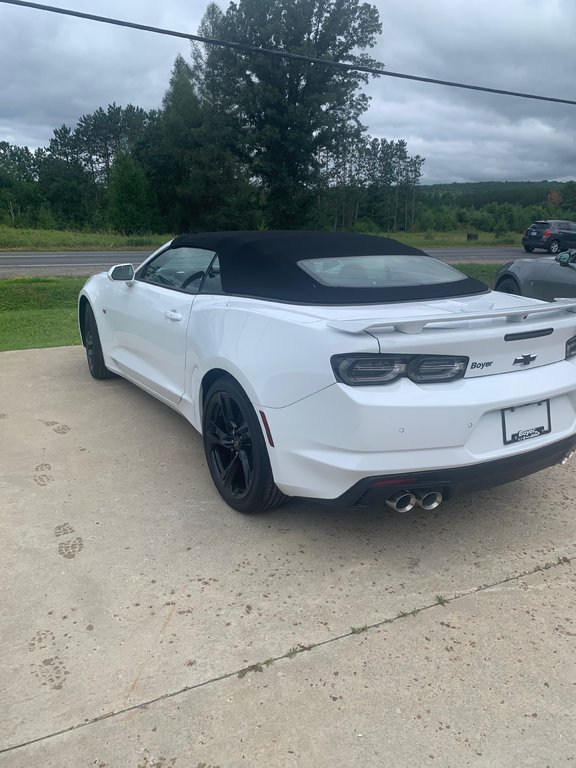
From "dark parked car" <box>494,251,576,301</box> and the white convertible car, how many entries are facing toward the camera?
0

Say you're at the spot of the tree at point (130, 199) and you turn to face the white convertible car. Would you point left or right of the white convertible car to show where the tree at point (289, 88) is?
left

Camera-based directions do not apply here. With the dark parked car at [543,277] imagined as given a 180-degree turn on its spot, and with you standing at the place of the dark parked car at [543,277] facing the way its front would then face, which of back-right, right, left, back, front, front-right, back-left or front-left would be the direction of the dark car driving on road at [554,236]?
back-left

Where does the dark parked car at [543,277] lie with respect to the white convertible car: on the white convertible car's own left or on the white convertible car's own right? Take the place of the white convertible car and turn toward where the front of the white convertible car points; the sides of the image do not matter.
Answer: on the white convertible car's own right

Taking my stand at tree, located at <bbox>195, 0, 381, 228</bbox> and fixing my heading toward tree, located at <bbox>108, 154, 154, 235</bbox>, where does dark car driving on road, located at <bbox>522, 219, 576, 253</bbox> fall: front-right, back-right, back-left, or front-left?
back-left

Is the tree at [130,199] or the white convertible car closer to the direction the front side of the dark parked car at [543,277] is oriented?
the tree

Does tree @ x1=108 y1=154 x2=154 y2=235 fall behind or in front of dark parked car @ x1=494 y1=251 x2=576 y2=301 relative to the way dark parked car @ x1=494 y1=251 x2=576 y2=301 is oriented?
in front

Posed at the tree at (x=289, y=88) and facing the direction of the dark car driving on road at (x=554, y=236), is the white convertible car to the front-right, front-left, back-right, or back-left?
front-right

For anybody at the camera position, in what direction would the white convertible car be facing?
facing away from the viewer and to the left of the viewer

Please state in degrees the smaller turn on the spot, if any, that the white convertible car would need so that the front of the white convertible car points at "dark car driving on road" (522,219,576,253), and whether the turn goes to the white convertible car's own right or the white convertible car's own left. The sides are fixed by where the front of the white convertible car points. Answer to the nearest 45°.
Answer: approximately 45° to the white convertible car's own right

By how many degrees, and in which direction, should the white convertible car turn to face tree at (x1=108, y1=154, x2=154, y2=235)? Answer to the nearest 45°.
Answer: approximately 45° to its right

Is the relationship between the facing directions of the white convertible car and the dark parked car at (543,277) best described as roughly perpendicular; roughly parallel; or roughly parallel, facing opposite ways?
roughly parallel

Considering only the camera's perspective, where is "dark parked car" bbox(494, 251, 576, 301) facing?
facing away from the viewer and to the left of the viewer

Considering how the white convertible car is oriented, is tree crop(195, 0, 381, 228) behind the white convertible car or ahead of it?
ahead
